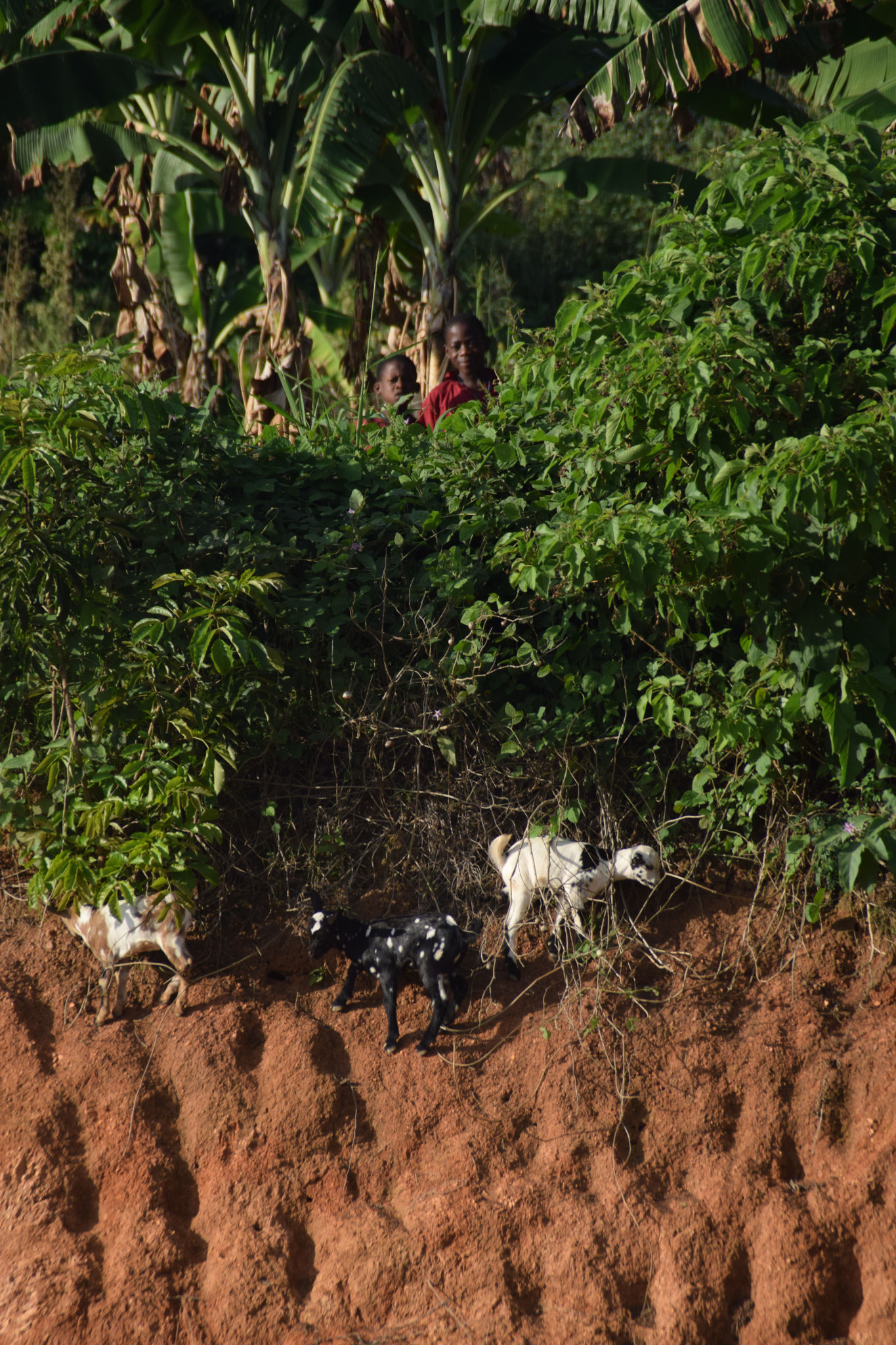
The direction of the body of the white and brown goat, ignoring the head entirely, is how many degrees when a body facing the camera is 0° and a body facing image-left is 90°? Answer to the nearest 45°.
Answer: approximately 90°

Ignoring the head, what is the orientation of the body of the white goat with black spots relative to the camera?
to the viewer's right

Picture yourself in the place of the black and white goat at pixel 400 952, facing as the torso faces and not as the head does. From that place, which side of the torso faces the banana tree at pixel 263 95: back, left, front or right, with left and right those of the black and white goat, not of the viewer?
right

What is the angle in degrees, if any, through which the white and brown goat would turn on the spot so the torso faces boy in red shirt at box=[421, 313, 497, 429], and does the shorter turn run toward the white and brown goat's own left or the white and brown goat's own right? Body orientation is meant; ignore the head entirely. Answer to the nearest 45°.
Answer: approximately 135° to the white and brown goat's own right

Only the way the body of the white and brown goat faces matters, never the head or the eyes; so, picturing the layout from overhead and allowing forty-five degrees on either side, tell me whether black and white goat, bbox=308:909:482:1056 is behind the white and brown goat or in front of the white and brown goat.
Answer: behind

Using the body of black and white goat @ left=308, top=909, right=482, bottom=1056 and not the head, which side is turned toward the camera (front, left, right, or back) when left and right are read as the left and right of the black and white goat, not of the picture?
left

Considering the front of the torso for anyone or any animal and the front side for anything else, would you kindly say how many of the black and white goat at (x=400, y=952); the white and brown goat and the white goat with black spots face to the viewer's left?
2

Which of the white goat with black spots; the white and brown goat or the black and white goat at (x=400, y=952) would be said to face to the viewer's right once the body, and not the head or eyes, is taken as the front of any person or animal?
the white goat with black spots

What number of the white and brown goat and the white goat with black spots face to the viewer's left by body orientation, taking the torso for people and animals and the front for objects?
1

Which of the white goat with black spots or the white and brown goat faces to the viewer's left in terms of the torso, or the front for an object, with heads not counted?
the white and brown goat

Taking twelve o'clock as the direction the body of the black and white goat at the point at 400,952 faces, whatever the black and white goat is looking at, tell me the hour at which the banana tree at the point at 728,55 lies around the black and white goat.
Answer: The banana tree is roughly at 4 o'clock from the black and white goat.
